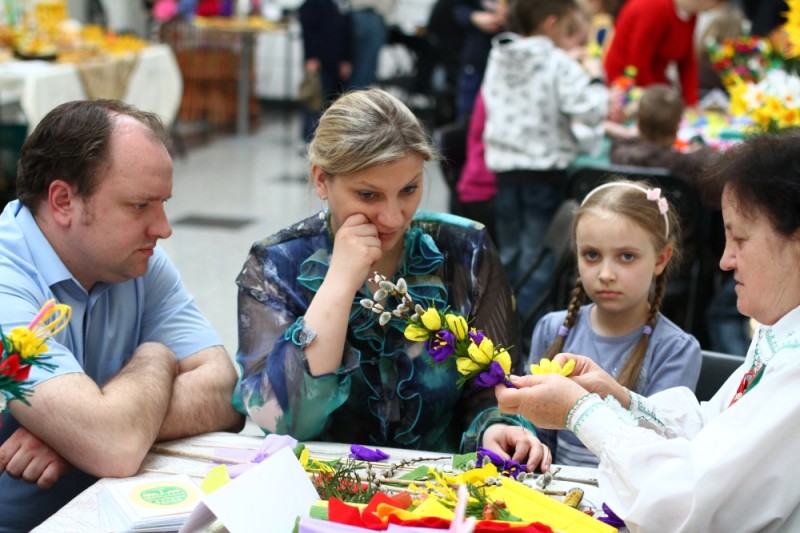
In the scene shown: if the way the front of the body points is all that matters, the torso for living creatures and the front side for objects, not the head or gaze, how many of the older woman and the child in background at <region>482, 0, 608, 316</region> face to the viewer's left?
1

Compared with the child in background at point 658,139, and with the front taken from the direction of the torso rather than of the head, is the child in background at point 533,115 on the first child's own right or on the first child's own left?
on the first child's own left

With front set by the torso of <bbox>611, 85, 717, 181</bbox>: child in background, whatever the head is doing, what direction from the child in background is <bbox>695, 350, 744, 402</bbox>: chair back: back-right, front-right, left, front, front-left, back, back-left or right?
back

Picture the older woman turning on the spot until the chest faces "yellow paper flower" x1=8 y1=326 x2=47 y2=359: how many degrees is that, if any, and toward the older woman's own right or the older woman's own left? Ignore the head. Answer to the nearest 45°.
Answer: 0° — they already face it

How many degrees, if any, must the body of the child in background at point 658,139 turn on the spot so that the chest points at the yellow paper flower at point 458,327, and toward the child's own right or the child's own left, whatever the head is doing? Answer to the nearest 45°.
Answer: approximately 180°

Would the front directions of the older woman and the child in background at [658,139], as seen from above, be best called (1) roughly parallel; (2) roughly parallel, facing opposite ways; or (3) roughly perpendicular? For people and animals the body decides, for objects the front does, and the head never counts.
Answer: roughly perpendicular

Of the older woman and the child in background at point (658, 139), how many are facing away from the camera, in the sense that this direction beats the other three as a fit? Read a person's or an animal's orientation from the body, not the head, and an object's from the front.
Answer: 1

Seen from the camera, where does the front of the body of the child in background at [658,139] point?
away from the camera

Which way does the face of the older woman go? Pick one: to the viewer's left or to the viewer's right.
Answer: to the viewer's left

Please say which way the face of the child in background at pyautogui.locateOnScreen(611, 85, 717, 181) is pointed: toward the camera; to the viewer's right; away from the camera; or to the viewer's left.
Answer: away from the camera

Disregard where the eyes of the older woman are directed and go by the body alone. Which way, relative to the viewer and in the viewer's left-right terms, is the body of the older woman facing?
facing to the left of the viewer
